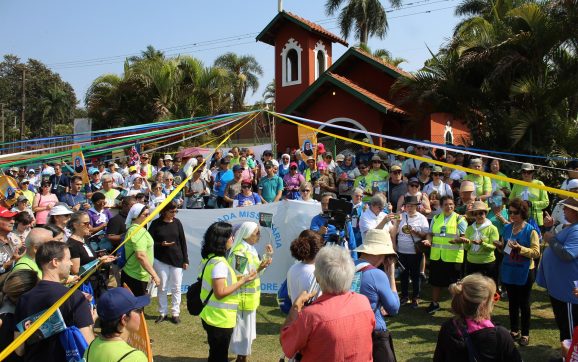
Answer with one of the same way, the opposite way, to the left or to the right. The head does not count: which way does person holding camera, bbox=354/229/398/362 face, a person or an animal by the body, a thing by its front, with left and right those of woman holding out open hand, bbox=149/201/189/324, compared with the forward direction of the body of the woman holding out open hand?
to the left

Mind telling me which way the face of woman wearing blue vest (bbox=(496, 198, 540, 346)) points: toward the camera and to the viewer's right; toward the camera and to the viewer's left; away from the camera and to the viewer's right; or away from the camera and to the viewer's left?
toward the camera and to the viewer's left

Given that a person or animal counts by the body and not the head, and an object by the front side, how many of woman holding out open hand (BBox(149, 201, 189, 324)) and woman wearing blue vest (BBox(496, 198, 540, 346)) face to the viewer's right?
0

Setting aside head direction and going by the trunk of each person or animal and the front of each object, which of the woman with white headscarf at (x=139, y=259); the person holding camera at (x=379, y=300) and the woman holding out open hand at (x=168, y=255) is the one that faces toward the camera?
the woman holding out open hand

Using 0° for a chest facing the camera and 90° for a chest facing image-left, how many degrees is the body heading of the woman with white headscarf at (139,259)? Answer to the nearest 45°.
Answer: approximately 270°

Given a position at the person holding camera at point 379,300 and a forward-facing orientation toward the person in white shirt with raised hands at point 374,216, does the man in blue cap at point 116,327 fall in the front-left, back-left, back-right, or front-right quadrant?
back-left

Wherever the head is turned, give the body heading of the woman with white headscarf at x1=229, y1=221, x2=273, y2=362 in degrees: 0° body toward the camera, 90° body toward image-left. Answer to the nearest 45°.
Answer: approximately 270°

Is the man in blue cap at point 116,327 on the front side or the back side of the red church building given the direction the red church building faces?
on the front side

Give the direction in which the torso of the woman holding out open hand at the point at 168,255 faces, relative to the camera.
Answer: toward the camera

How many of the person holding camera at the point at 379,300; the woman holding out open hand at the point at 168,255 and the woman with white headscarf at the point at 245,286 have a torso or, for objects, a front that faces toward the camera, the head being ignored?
1
